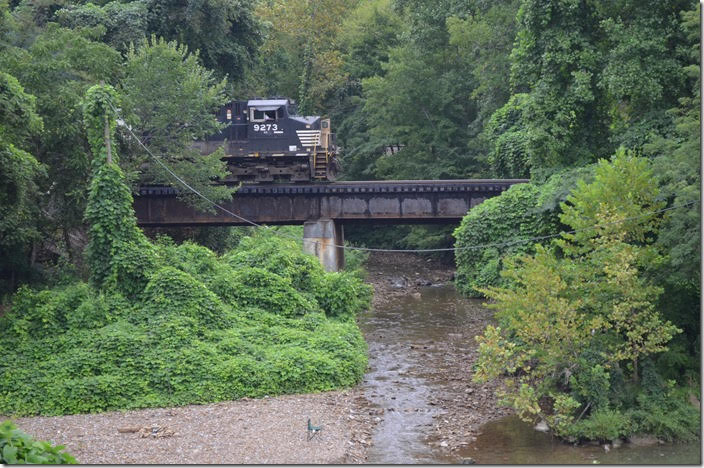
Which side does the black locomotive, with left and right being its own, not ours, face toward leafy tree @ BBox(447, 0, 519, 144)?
front

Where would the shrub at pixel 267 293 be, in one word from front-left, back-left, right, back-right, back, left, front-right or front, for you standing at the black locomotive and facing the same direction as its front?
right

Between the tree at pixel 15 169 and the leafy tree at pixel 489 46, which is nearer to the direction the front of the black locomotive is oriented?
the leafy tree

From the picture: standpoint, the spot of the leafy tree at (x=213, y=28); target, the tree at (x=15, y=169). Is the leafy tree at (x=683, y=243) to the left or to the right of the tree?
left

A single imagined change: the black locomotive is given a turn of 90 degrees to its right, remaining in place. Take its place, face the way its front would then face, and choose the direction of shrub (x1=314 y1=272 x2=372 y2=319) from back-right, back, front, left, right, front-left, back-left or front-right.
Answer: front

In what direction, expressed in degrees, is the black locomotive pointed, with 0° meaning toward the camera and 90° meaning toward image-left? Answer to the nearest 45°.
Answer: approximately 270°

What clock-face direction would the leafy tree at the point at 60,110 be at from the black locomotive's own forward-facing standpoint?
The leafy tree is roughly at 4 o'clock from the black locomotive.

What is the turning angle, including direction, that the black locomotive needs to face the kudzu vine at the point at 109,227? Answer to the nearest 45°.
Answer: approximately 90° to its right

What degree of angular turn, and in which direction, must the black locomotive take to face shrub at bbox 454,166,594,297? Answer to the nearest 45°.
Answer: approximately 45° to its right

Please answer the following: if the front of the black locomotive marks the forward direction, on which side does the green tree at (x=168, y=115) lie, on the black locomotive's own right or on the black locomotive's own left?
on the black locomotive's own right

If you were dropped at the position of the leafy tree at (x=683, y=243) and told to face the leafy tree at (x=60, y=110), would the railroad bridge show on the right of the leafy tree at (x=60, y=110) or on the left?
right

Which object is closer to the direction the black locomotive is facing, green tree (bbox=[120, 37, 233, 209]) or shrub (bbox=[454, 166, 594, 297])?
the shrub

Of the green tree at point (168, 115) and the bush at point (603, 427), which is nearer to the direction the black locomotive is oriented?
the bush
